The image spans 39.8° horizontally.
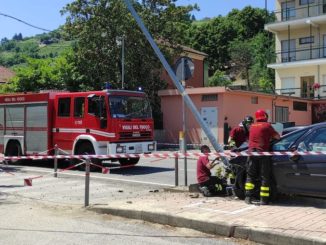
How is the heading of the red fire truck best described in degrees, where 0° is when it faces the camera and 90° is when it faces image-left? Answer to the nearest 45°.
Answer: approximately 315°

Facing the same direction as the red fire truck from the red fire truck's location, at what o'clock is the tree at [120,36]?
The tree is roughly at 8 o'clock from the red fire truck.

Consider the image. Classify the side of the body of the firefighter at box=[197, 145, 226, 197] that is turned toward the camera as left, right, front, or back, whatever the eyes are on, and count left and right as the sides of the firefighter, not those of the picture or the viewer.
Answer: right

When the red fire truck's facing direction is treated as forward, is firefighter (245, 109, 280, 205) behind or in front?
in front

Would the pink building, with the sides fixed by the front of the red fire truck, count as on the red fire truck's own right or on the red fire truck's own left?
on the red fire truck's own left

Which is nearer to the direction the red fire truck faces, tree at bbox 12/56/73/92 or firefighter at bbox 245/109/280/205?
the firefighter

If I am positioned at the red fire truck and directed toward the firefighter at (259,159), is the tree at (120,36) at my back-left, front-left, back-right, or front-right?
back-left

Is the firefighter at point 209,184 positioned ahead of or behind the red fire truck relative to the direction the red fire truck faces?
ahead

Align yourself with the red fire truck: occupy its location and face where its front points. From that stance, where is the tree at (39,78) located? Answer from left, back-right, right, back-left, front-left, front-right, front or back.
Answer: back-left

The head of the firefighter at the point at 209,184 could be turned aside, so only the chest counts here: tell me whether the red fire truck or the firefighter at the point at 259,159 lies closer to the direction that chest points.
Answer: the firefighter

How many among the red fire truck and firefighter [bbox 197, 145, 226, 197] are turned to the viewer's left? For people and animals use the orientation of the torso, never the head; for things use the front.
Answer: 0

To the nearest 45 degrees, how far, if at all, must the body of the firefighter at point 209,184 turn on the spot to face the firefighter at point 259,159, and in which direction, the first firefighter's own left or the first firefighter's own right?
approximately 45° to the first firefighter's own right
